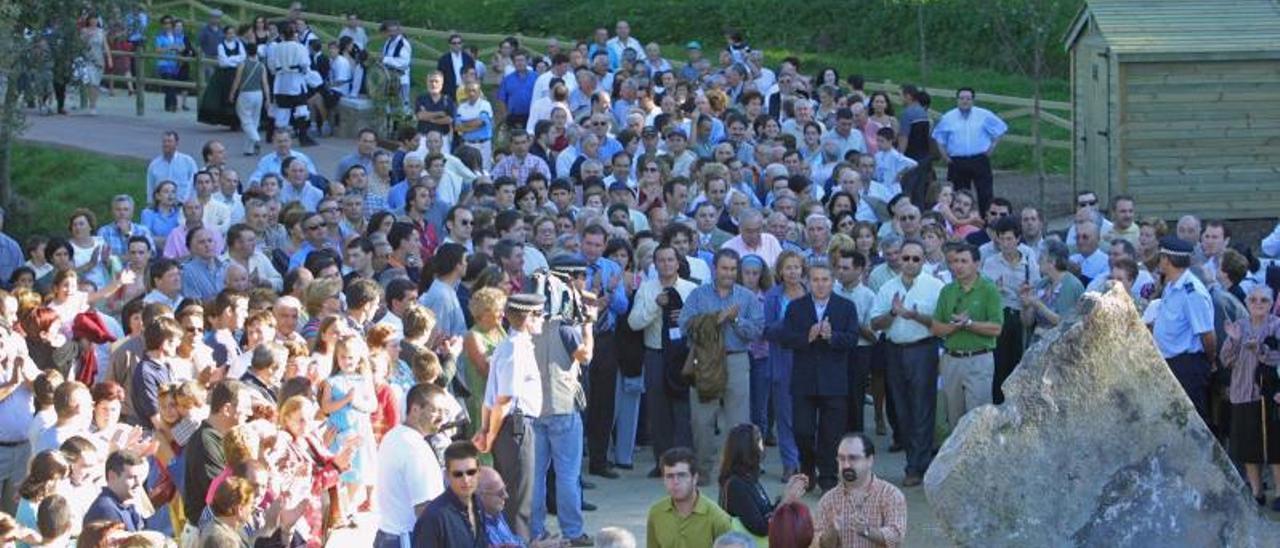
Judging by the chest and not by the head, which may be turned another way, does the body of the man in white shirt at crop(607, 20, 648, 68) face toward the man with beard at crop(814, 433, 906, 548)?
yes

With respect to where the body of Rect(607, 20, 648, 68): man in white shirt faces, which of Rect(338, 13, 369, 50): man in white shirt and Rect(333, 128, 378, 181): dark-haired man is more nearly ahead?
the dark-haired man

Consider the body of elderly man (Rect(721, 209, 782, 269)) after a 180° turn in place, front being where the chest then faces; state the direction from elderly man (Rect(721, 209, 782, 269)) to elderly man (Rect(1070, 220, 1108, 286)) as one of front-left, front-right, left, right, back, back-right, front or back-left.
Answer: right

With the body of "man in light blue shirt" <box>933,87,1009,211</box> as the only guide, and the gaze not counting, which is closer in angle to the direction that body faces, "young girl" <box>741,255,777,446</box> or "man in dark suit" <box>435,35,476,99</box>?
the young girl

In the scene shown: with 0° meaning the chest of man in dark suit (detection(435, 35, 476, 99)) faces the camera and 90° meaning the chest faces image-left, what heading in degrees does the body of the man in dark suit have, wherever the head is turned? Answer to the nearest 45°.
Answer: approximately 0°

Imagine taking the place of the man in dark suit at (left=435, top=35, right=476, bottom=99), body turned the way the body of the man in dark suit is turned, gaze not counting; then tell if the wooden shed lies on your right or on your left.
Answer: on your left

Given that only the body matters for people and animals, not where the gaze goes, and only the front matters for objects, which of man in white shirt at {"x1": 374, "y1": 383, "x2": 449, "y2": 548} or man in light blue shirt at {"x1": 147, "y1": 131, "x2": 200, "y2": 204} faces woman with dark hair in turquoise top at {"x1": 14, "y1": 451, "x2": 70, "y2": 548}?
the man in light blue shirt
